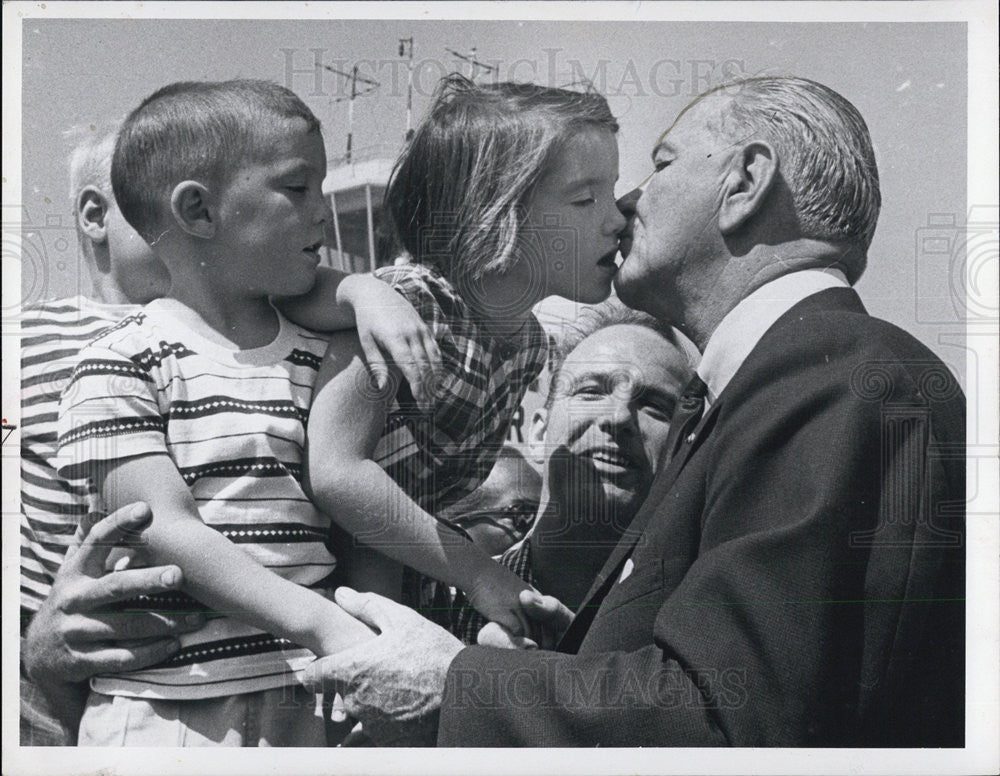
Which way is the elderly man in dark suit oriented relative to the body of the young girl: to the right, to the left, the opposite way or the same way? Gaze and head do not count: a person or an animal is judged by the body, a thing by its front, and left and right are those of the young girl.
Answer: the opposite way

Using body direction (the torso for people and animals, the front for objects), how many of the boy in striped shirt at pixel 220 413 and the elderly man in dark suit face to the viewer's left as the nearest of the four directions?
1

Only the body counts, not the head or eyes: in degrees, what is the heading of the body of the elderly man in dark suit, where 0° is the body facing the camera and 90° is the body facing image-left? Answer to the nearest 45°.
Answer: approximately 90°

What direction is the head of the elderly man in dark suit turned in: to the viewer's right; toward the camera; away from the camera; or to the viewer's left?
to the viewer's left

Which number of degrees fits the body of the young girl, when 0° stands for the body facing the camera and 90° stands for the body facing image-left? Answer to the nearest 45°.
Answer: approximately 270°

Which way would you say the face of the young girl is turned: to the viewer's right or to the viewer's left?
to the viewer's right

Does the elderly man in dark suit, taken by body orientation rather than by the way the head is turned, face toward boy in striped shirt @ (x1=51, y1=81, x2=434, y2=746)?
yes

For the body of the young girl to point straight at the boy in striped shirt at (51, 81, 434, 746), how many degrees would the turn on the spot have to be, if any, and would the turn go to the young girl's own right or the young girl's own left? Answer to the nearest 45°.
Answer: approximately 180°
